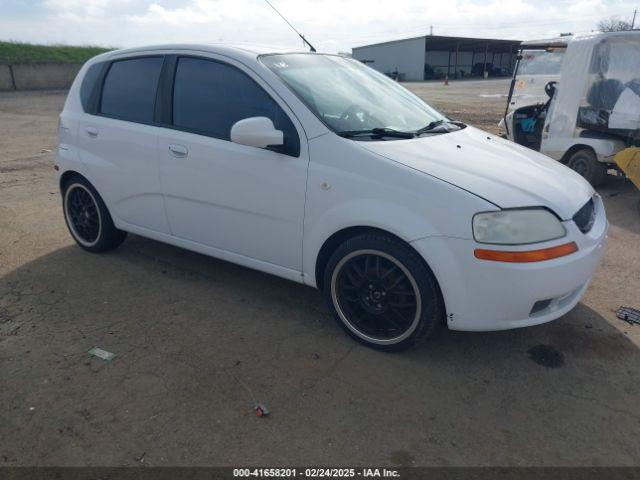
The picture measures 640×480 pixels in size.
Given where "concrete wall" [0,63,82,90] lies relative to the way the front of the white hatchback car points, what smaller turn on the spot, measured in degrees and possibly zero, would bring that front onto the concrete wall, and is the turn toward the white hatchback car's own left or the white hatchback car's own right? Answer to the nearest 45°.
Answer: approximately 180°

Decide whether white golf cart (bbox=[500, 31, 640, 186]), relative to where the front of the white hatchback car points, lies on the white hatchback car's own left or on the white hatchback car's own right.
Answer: on the white hatchback car's own left

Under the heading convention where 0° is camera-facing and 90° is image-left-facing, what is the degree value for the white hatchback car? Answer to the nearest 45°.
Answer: approximately 315°
